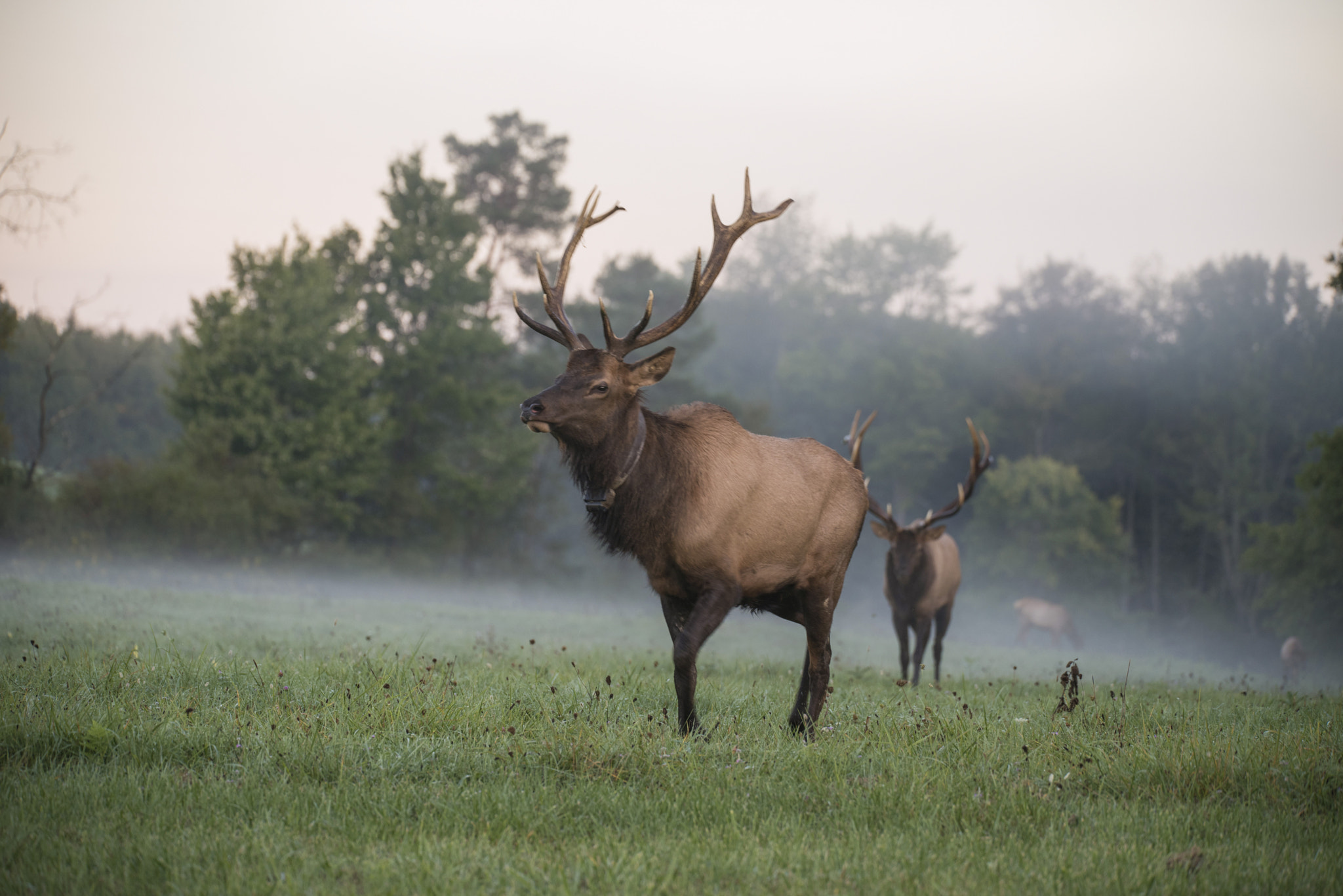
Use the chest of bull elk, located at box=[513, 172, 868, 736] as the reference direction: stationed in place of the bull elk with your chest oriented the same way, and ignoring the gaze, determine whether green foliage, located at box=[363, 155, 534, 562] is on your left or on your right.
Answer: on your right

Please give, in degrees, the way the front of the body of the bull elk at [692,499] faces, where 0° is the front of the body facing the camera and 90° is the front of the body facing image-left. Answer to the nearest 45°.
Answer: approximately 45°

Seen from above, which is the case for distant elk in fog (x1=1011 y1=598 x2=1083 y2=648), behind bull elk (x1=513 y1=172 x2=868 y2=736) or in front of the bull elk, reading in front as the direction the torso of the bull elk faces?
behind

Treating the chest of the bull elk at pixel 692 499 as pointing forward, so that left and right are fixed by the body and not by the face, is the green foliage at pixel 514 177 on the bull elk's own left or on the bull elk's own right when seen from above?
on the bull elk's own right
